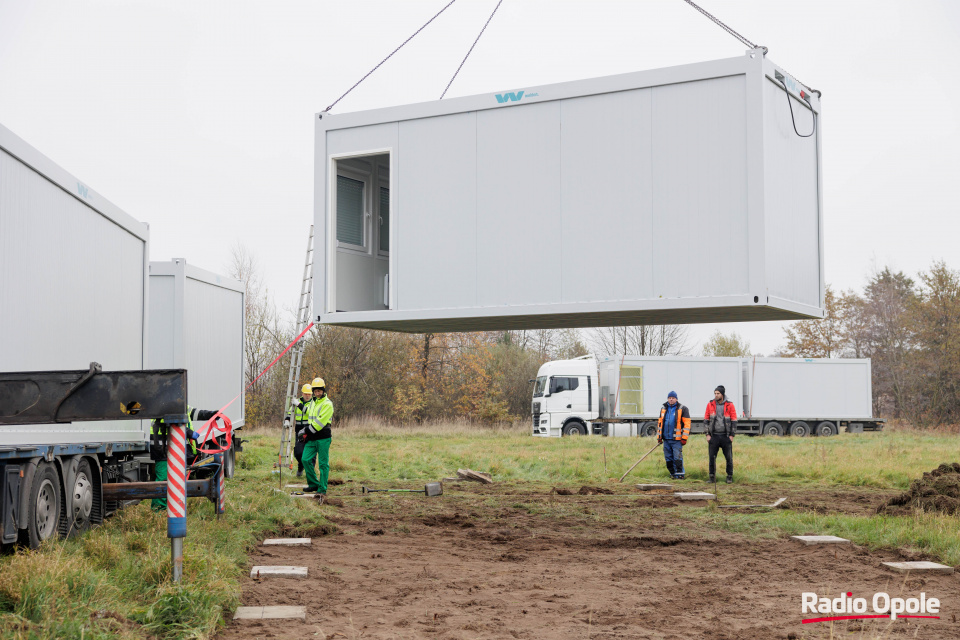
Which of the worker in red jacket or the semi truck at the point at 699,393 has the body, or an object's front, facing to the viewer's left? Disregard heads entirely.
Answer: the semi truck

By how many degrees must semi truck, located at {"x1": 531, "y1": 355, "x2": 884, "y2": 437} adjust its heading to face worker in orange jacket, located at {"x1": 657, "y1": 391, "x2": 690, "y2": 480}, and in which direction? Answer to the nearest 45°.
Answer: approximately 90° to its left

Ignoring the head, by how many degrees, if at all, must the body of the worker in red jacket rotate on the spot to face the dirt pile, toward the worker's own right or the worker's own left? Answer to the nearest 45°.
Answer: approximately 45° to the worker's own left

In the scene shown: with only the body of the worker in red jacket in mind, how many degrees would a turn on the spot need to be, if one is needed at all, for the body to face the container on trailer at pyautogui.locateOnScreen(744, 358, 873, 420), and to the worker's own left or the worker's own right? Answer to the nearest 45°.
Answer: approximately 180°

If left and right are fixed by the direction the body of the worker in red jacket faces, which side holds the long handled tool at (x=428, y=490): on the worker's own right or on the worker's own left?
on the worker's own right

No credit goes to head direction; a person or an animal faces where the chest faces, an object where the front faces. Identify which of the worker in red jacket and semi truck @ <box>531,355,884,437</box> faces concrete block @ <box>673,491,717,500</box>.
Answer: the worker in red jacket

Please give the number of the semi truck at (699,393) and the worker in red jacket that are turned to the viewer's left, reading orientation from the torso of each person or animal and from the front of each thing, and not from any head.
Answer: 1

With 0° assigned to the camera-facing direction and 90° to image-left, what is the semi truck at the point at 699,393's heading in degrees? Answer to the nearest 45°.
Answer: approximately 90°

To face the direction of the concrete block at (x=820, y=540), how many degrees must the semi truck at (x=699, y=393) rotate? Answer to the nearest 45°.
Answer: approximately 90° to its left

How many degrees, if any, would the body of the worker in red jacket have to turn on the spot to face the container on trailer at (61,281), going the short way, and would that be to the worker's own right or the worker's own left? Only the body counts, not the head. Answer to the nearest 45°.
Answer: approximately 45° to the worker's own right

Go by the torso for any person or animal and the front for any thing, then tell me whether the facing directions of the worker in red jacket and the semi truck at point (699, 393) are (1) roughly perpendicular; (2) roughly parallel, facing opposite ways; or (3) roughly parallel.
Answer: roughly perpendicular

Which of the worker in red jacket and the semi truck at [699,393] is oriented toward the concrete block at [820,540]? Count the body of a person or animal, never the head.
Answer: the worker in red jacket
